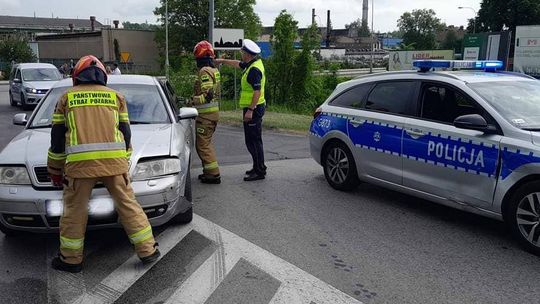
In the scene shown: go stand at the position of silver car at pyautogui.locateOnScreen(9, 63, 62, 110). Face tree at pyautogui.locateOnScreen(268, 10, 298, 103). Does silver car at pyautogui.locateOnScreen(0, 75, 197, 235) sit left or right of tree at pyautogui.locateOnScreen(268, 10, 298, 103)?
right

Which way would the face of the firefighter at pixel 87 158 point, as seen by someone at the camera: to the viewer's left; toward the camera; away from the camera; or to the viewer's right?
away from the camera

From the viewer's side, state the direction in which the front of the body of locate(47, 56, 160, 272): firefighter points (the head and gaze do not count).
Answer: away from the camera

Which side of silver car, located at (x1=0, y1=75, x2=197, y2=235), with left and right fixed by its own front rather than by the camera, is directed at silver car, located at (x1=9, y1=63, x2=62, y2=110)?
back

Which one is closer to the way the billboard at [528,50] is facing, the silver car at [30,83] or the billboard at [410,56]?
the silver car

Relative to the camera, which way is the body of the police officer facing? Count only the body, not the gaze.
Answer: to the viewer's left

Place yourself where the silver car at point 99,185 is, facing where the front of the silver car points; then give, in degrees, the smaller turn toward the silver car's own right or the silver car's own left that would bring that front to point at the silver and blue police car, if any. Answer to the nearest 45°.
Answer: approximately 90° to the silver car's own left

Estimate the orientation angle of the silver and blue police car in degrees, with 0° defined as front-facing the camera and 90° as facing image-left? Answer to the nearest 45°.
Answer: approximately 315°

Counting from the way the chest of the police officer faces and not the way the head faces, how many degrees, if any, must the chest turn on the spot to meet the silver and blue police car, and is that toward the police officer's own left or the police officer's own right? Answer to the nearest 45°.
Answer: approximately 135° to the police officer's own left

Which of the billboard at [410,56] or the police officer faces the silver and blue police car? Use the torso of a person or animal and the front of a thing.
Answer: the billboard

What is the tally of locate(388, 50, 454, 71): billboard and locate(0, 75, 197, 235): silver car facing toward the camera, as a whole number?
2

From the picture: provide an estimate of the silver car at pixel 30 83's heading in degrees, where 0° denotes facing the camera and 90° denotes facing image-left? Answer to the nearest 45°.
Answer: approximately 315°
